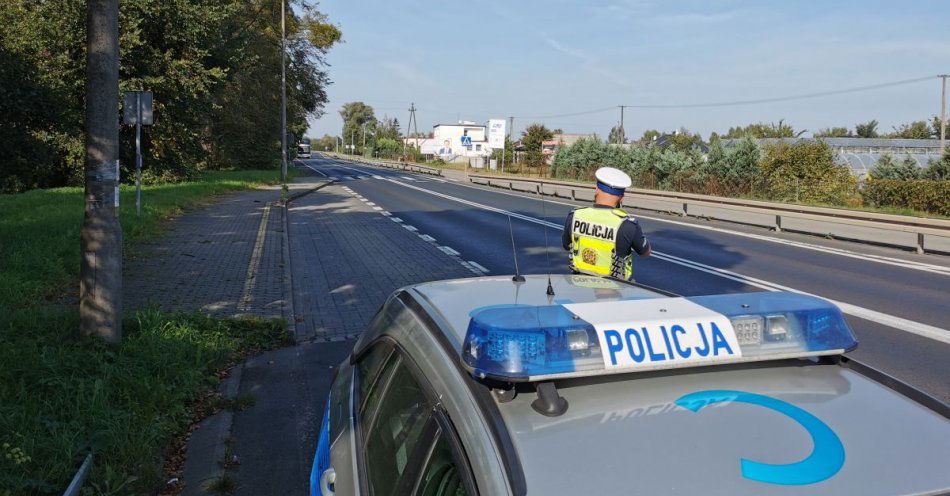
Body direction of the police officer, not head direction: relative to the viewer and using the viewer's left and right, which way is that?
facing away from the viewer and to the right of the viewer

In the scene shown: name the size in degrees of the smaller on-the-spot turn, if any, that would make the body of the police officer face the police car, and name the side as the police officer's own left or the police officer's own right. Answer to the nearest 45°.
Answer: approximately 135° to the police officer's own right

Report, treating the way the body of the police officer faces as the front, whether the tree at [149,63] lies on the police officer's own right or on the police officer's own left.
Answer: on the police officer's own left

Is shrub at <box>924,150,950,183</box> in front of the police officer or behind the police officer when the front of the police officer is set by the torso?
in front

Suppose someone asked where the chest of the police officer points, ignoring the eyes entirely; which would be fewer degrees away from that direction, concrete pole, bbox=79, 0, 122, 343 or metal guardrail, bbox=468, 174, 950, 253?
the metal guardrail
